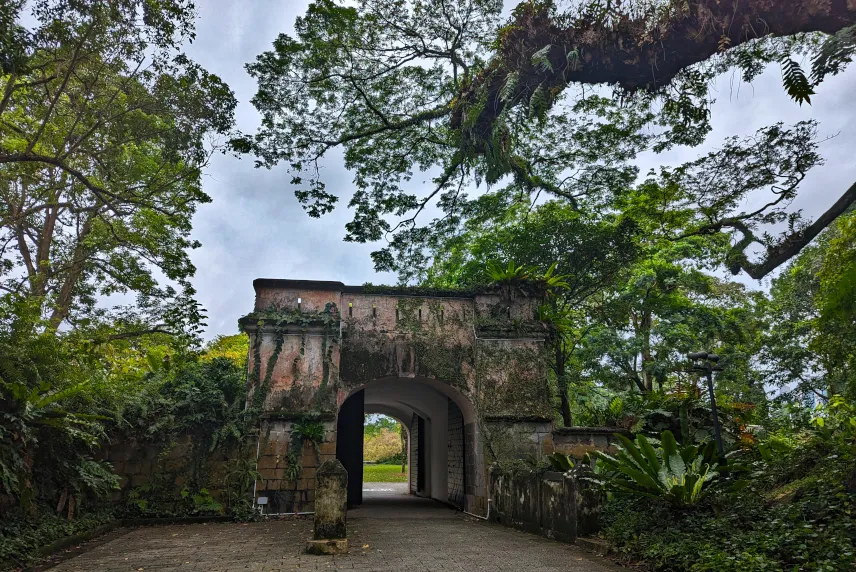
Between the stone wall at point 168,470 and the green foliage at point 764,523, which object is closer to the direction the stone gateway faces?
the green foliage

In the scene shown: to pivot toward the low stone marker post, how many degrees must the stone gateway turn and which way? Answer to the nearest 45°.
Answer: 0° — it already faces it

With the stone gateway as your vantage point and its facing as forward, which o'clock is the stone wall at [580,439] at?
The stone wall is roughly at 9 o'clock from the stone gateway.

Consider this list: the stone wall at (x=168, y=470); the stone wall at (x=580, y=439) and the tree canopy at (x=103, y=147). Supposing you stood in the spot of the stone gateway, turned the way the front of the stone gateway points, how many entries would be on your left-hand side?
1

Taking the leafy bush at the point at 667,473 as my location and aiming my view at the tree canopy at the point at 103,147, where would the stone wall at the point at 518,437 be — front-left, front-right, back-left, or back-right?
front-right

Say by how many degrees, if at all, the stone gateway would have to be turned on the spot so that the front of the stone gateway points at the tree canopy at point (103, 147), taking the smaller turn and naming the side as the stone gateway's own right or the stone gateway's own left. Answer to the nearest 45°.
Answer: approximately 90° to the stone gateway's own right

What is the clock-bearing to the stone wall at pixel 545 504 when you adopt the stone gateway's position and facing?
The stone wall is roughly at 11 o'clock from the stone gateway.

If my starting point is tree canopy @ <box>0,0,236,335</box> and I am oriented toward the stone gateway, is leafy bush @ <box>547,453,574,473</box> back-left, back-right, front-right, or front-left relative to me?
front-right

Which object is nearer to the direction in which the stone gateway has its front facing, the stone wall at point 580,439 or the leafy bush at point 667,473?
the leafy bush

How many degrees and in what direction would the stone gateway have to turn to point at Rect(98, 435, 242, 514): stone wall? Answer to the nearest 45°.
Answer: approximately 90° to its right

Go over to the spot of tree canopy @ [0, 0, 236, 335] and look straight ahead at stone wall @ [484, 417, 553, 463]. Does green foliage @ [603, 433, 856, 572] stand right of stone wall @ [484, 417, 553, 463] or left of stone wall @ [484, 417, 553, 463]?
right

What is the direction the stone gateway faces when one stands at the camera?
facing the viewer
